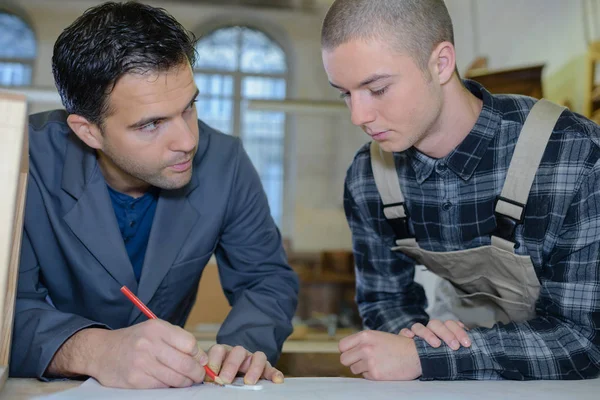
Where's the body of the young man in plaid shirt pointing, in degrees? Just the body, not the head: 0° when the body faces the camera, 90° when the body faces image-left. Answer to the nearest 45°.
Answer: approximately 45°

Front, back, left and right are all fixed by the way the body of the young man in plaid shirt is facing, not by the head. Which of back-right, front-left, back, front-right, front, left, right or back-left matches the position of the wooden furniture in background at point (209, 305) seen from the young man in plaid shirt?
right

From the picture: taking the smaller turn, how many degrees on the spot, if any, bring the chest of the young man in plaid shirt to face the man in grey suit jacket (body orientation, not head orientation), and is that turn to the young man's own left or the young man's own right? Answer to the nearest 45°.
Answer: approximately 45° to the young man's own right

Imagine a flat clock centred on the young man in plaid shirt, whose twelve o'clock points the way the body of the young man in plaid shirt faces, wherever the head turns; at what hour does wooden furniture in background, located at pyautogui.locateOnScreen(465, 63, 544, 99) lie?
The wooden furniture in background is roughly at 5 o'clock from the young man in plaid shirt.

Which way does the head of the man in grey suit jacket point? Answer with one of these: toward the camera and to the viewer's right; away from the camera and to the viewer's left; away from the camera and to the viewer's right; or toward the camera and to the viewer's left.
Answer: toward the camera and to the viewer's right

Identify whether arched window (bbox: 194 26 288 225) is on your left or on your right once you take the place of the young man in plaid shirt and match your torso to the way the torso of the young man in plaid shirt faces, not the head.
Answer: on your right

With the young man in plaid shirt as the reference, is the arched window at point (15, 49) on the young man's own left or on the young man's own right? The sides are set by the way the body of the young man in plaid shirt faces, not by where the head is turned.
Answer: on the young man's own right

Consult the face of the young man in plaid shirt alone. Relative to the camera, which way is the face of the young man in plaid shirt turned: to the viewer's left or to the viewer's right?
to the viewer's left
